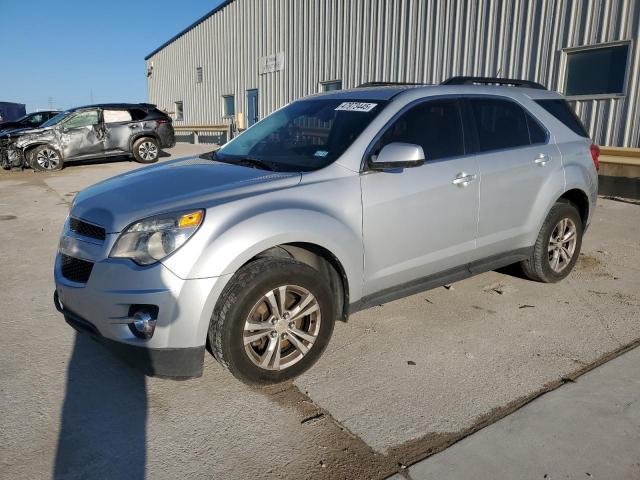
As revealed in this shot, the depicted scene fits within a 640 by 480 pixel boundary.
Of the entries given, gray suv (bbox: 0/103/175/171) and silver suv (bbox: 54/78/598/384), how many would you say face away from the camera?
0

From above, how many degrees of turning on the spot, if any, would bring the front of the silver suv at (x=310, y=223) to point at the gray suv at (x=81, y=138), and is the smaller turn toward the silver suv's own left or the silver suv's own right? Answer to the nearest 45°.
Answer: approximately 90° to the silver suv's own right

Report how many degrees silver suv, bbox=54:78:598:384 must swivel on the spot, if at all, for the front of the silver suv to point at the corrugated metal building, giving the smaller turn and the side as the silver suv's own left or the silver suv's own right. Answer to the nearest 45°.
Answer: approximately 135° to the silver suv's own right

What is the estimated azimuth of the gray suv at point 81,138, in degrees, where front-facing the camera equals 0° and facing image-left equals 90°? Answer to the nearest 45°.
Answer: approximately 90°

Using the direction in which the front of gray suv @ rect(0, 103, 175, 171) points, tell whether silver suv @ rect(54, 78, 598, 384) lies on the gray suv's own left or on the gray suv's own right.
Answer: on the gray suv's own left
